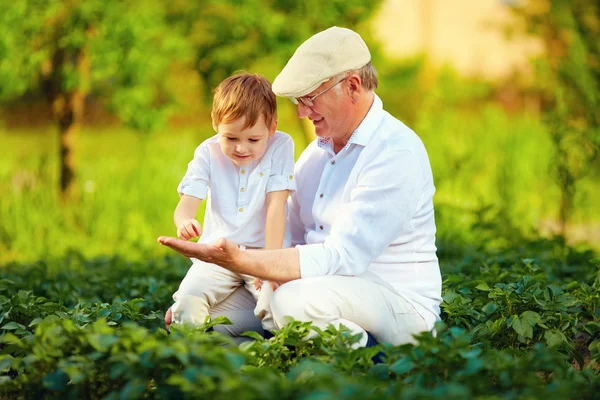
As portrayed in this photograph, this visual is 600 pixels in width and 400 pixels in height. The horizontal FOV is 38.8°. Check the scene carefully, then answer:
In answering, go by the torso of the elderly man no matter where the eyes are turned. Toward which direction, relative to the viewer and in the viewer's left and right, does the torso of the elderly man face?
facing the viewer and to the left of the viewer

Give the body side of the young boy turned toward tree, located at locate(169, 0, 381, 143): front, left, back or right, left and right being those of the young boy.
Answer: back

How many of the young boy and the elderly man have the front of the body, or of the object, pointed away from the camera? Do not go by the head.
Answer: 0

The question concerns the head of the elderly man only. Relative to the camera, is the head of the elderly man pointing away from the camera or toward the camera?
toward the camera

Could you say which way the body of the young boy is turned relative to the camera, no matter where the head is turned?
toward the camera

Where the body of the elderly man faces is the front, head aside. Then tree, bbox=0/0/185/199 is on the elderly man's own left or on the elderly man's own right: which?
on the elderly man's own right

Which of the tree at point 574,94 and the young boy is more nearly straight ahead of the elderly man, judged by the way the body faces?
the young boy

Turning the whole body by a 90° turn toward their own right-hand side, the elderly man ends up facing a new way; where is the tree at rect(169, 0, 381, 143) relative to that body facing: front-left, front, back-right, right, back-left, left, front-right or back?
front-right

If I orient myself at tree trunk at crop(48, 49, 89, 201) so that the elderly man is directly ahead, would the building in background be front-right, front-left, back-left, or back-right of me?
back-left

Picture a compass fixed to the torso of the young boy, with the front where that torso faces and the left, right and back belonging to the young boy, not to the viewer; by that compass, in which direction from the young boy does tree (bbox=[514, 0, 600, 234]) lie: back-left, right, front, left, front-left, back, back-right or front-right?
back-left

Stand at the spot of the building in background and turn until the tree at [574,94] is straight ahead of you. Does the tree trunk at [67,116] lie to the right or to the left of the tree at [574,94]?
right

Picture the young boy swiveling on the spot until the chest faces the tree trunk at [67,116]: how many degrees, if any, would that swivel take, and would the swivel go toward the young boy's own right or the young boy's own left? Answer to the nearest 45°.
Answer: approximately 180°

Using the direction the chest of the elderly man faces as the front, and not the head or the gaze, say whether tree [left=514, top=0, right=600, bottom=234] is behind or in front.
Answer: behind

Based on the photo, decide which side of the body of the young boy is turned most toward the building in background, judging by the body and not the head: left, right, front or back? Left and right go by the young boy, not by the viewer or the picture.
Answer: back
